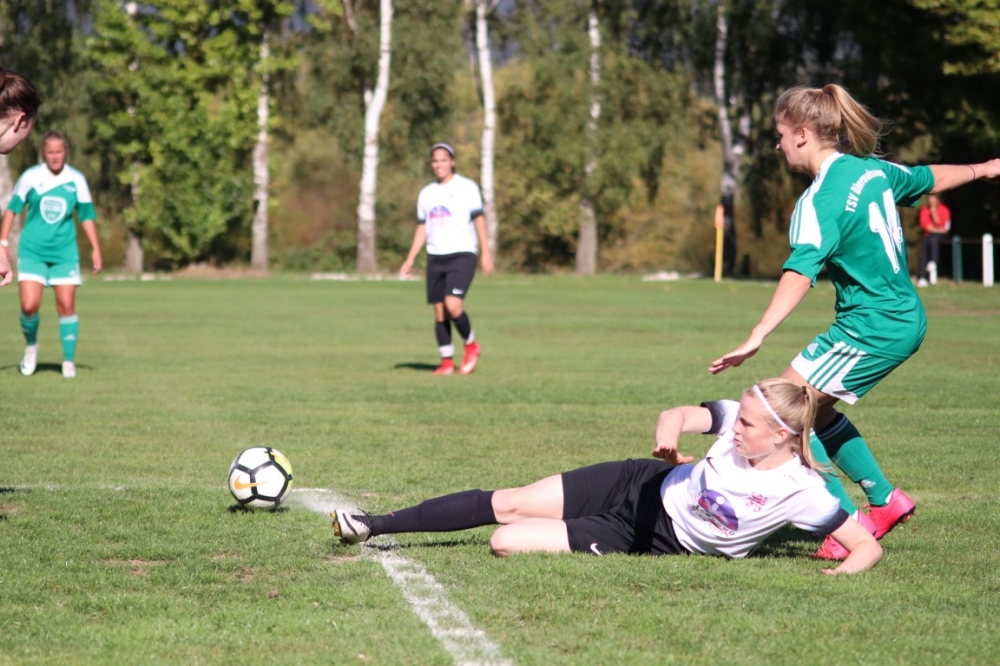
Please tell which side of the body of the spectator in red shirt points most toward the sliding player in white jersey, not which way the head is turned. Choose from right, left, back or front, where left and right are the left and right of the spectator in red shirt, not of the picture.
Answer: front

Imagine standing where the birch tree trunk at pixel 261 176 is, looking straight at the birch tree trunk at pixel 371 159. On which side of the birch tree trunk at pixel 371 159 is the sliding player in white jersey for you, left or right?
right

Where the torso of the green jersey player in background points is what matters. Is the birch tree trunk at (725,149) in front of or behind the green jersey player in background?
behind

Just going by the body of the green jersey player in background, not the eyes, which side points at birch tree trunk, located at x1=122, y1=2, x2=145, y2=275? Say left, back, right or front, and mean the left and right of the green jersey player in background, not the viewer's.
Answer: back

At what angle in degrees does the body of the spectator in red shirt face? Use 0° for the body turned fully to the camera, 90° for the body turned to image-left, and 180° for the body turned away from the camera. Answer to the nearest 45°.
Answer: approximately 0°

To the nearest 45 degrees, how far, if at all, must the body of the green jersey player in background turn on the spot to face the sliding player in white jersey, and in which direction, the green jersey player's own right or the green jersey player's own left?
0° — they already face them

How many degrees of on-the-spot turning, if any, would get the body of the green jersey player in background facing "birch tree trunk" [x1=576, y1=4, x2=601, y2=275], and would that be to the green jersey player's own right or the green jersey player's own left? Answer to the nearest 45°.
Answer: approximately 135° to the green jersey player's own left

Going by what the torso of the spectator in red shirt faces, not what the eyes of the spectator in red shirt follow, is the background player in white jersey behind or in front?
in front

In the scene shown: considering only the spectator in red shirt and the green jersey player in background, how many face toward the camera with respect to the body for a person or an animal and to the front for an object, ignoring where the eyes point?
2
